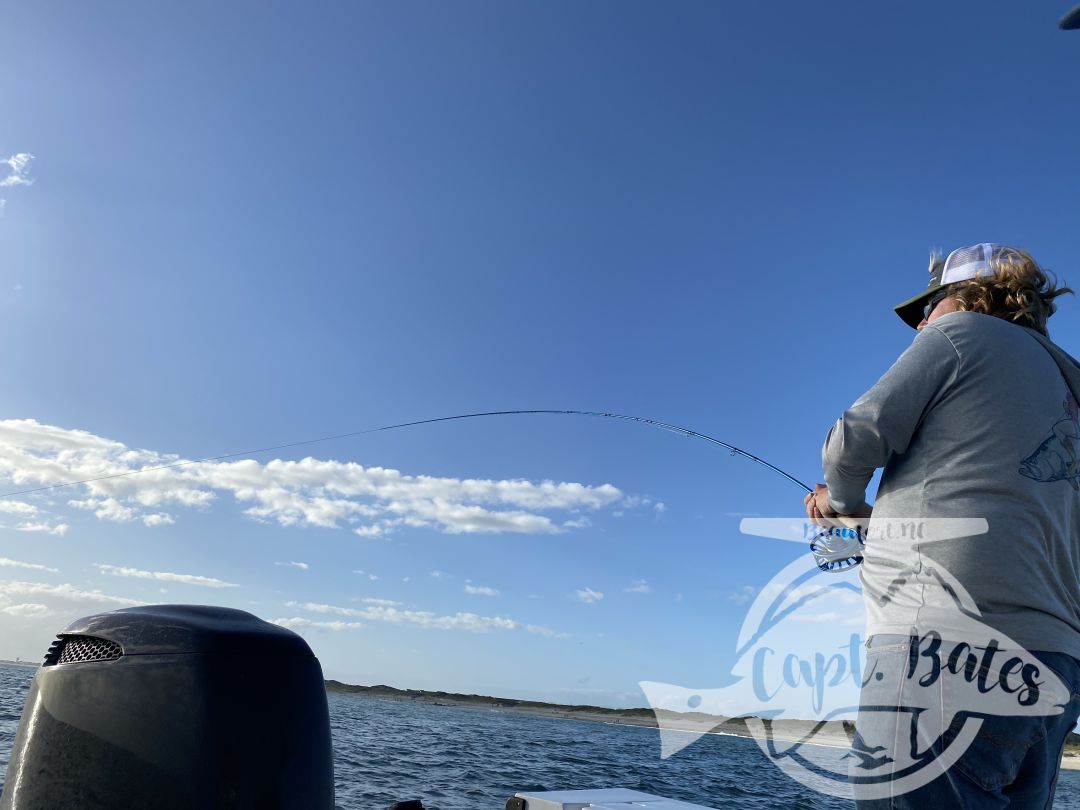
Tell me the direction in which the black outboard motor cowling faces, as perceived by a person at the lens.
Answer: facing the viewer and to the right of the viewer
